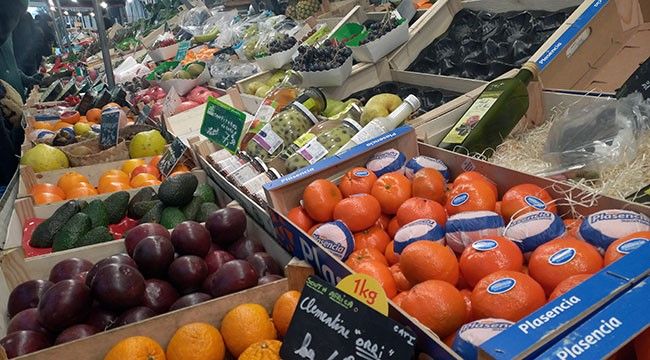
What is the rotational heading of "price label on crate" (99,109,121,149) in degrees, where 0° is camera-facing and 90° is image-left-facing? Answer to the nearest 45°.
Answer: approximately 0°

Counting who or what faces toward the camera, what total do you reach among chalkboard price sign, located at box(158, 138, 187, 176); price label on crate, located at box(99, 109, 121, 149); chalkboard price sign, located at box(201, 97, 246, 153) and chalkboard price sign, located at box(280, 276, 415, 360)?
4

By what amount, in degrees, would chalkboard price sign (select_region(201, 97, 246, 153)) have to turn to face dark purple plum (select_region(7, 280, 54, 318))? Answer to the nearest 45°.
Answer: approximately 45° to its right

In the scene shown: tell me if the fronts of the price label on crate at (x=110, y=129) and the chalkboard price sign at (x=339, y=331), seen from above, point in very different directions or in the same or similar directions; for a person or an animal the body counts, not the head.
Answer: same or similar directions

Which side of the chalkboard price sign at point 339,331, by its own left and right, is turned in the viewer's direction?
front

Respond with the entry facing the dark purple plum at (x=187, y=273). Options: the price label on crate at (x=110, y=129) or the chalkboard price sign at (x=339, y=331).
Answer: the price label on crate

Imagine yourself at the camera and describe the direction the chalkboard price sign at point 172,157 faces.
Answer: facing the viewer

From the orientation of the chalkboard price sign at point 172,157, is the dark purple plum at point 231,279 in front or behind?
in front

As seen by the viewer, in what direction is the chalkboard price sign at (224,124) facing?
toward the camera

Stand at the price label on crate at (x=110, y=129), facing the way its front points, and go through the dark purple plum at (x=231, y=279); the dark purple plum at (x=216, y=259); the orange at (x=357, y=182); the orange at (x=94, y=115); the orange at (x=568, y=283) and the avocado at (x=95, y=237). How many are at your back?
1

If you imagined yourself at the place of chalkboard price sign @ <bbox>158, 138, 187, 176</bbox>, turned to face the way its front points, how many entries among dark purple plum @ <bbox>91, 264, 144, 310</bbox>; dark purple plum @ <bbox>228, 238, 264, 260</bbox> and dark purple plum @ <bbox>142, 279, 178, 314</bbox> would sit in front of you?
3
